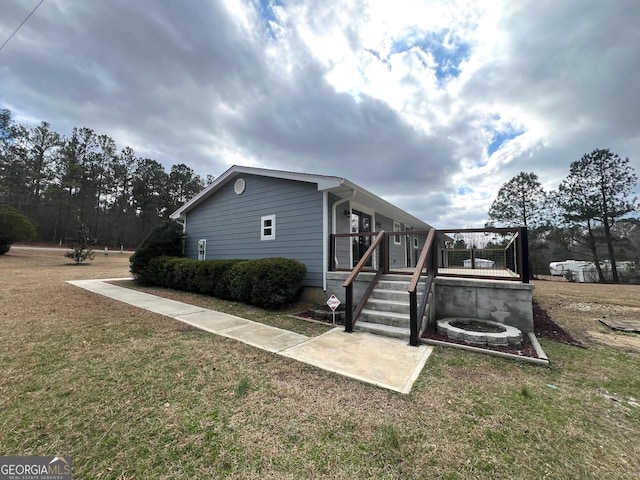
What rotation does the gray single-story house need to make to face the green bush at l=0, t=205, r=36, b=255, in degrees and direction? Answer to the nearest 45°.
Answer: approximately 180°

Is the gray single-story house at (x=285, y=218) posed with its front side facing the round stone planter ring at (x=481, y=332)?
yes

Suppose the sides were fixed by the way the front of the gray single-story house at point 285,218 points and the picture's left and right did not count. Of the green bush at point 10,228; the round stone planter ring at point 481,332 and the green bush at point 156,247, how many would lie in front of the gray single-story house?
1

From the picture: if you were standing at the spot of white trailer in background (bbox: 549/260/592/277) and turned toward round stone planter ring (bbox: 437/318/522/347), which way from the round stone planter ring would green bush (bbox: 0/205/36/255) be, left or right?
right

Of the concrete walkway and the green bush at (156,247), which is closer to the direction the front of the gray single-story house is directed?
the concrete walkway

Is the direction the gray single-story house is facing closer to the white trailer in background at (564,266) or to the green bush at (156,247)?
the white trailer in background

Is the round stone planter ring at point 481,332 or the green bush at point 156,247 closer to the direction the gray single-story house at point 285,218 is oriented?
the round stone planter ring

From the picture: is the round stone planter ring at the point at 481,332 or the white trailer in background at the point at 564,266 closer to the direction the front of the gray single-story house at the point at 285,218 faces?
the round stone planter ring

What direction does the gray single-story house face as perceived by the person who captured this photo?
facing the viewer and to the right of the viewer
